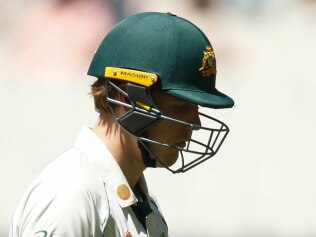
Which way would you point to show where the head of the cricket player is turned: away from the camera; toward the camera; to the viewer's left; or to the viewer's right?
to the viewer's right

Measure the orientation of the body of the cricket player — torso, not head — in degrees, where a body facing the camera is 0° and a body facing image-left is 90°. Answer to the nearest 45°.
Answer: approximately 270°
